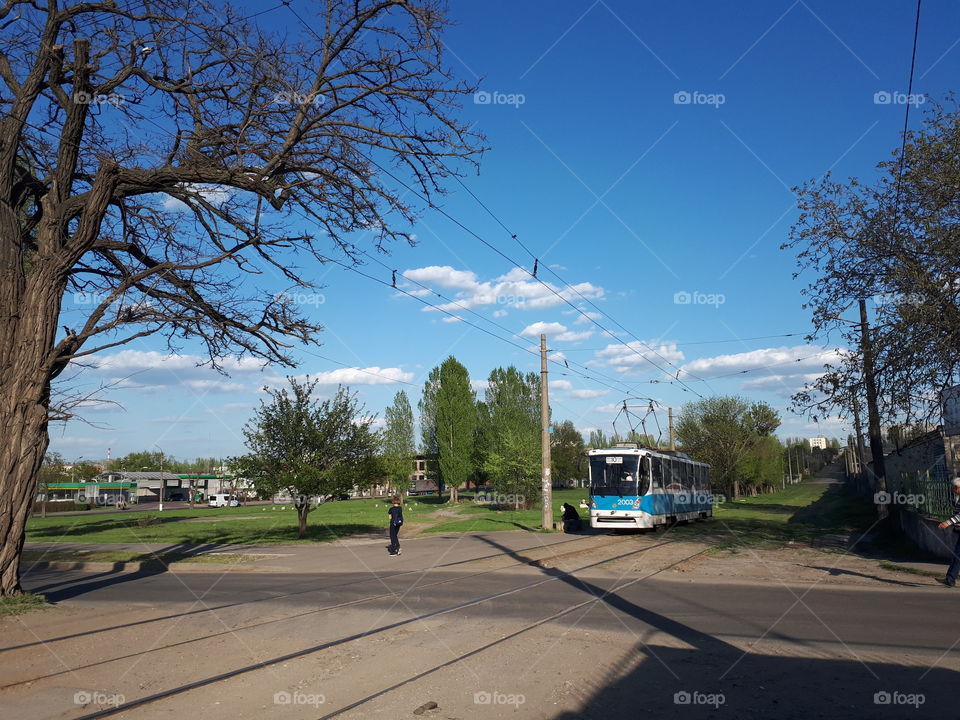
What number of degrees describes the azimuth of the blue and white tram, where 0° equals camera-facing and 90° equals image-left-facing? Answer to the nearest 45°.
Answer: approximately 45°

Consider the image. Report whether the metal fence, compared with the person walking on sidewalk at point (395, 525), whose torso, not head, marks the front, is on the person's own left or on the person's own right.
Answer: on the person's own right

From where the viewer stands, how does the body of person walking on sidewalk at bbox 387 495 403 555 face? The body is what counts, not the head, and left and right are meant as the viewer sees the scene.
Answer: facing away from the viewer

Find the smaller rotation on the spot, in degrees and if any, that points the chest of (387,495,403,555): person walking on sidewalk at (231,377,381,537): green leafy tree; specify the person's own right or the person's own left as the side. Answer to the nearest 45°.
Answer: approximately 45° to the person's own left

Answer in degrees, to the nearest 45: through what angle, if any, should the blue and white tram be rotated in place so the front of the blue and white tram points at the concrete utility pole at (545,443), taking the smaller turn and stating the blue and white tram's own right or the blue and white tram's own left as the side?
approximately 45° to the blue and white tram's own right
